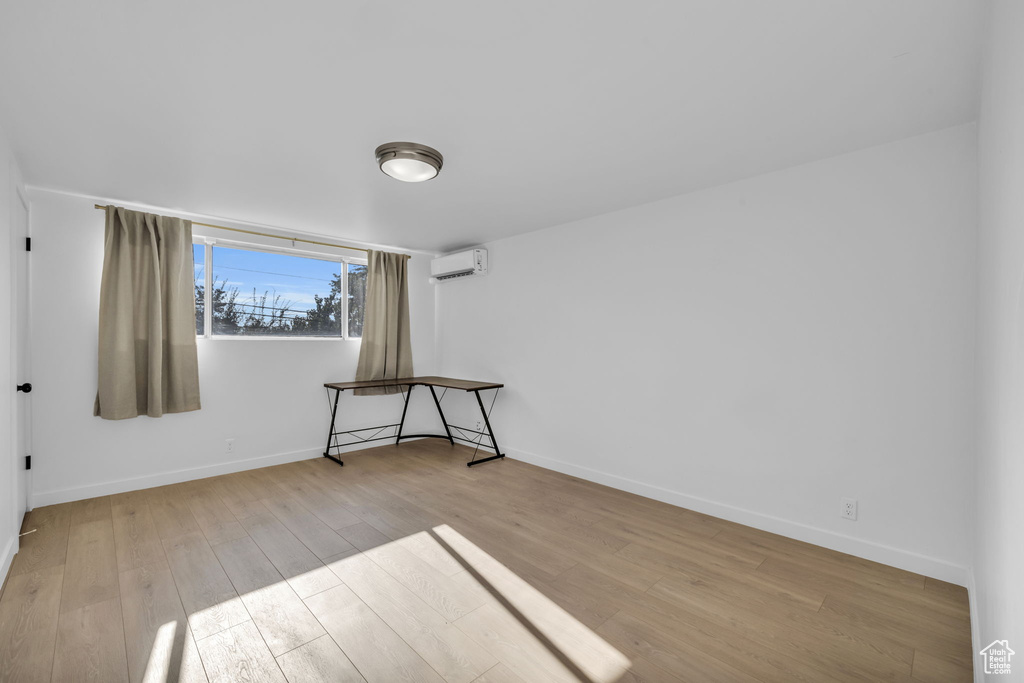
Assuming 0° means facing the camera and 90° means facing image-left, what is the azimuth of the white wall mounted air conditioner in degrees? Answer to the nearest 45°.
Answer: approximately 45°

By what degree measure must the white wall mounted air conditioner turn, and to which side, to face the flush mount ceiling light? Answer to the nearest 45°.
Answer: approximately 45° to its left

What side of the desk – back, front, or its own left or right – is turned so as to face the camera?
front

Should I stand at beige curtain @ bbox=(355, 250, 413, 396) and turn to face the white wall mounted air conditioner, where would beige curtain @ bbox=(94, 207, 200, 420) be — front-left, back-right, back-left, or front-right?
back-right

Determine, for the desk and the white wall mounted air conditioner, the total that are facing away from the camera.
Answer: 0

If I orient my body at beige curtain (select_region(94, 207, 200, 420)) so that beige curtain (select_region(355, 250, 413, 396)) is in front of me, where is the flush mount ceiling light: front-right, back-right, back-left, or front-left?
front-right

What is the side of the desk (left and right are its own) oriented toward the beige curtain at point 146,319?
right
